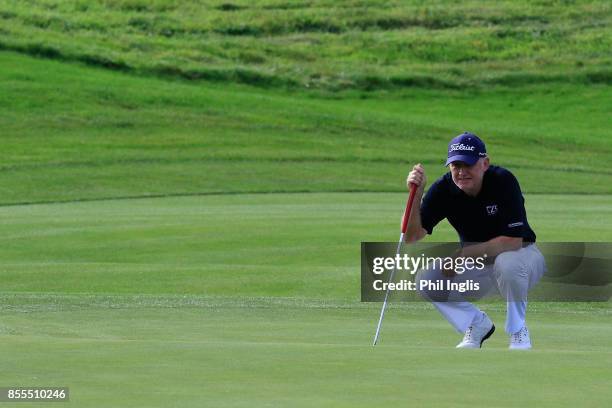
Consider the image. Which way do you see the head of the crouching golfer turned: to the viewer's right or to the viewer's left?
to the viewer's left

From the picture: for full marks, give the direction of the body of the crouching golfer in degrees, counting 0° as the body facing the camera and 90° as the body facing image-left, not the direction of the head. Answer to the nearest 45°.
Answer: approximately 45°
